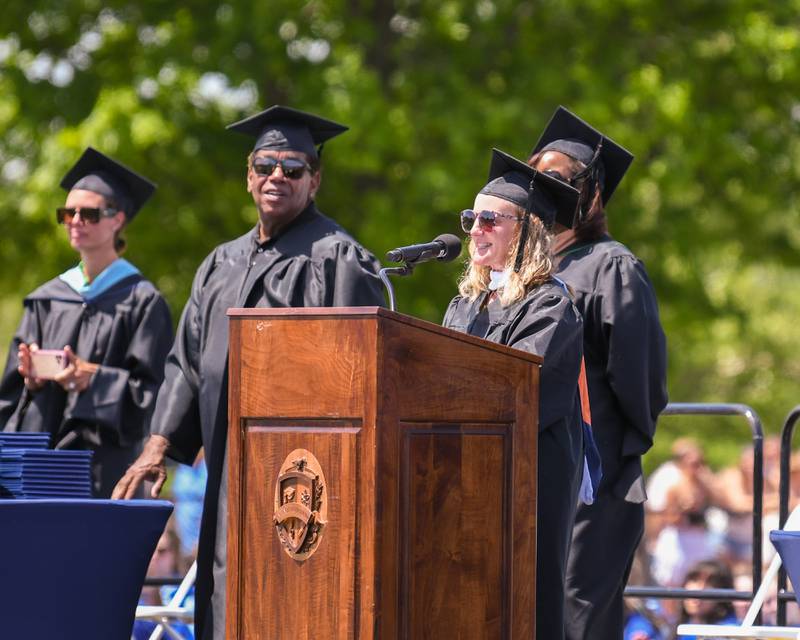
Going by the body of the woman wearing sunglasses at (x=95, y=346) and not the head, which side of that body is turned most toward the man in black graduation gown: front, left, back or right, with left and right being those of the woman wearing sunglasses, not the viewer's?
left

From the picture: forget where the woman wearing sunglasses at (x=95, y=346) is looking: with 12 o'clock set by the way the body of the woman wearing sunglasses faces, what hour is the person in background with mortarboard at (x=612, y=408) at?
The person in background with mortarboard is roughly at 9 o'clock from the woman wearing sunglasses.

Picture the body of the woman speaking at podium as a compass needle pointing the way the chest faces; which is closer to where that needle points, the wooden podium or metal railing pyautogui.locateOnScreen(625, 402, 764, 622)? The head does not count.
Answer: the wooden podium

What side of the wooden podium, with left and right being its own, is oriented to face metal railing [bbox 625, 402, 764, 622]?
back

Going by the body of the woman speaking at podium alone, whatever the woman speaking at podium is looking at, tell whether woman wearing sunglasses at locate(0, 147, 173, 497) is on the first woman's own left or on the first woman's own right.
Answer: on the first woman's own right

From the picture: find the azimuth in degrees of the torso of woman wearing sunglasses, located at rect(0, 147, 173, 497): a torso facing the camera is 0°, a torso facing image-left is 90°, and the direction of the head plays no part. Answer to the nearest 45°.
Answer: approximately 45°

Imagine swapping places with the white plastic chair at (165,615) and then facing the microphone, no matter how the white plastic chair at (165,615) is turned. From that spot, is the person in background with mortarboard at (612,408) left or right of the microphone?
left
